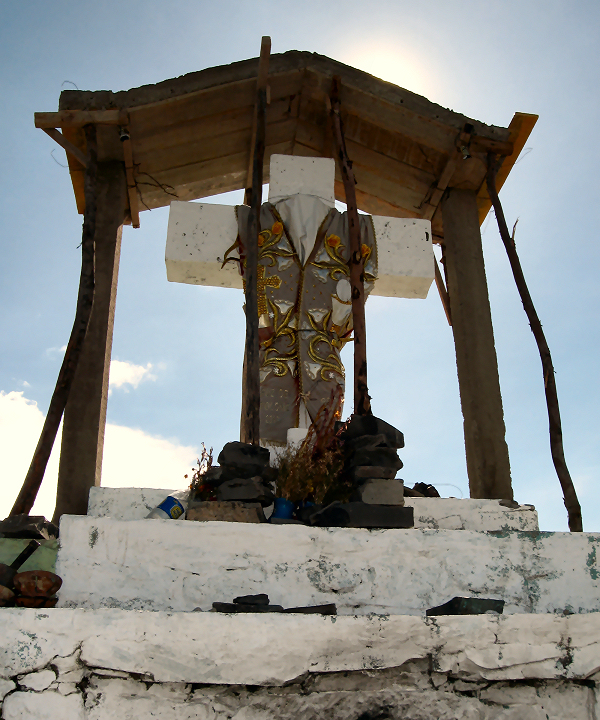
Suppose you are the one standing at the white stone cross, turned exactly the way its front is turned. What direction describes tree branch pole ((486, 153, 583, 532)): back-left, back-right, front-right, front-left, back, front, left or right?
left

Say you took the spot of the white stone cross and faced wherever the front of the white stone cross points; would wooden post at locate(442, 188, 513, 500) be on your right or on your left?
on your left

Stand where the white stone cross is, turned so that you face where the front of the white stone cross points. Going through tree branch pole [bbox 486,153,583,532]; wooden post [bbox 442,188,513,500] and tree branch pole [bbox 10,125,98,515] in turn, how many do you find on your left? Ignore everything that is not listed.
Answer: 2

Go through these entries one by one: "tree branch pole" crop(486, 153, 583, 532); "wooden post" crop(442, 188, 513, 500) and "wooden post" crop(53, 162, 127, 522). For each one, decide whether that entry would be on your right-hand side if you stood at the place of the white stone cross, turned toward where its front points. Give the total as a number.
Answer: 1

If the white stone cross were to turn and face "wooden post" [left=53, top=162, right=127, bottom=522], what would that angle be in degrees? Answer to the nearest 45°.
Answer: approximately 90° to its right

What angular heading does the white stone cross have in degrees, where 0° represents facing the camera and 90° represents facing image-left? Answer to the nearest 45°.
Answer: approximately 0°
